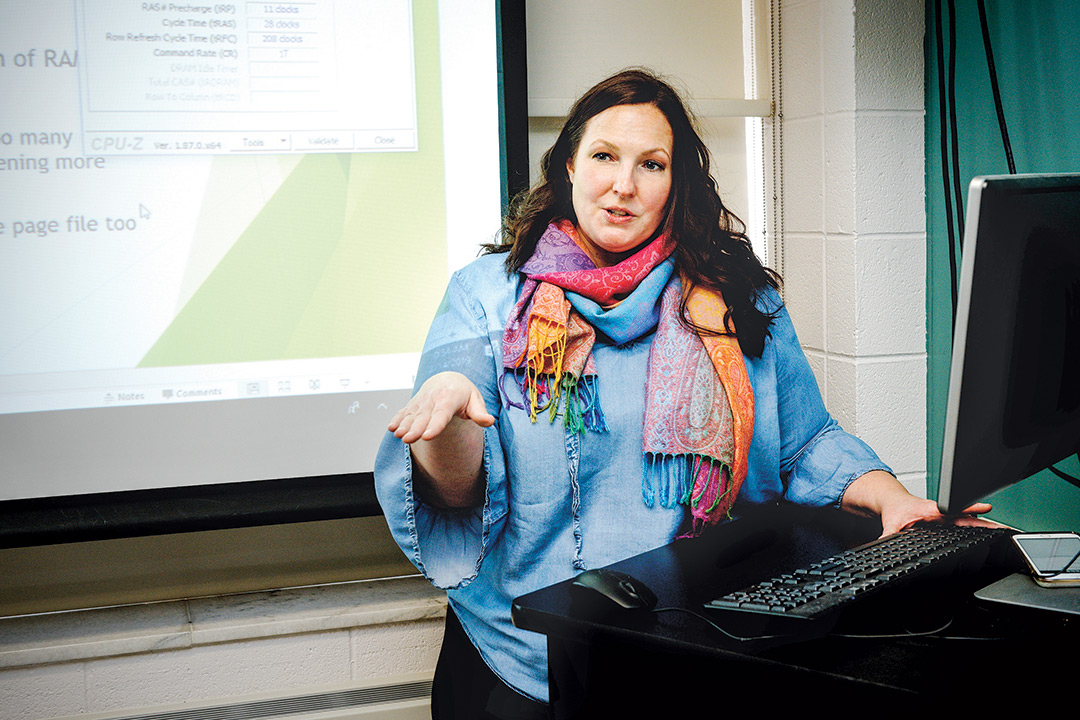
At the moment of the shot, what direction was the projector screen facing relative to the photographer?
facing the viewer and to the right of the viewer

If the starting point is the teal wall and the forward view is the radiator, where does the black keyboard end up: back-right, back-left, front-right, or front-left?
front-left

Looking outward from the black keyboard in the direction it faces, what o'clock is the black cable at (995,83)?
The black cable is roughly at 2 o'clock from the black keyboard.

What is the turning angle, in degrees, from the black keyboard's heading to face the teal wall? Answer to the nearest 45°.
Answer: approximately 45° to its right

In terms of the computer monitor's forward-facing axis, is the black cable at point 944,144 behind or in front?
in front

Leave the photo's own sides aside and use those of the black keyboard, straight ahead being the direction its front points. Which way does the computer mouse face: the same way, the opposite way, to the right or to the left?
the opposite way

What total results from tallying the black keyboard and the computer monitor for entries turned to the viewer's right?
0

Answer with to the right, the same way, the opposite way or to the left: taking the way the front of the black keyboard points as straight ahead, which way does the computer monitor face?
the same way

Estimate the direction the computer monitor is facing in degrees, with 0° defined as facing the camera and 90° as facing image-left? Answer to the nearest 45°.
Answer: approximately 135°

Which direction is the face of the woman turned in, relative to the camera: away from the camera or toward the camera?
toward the camera
